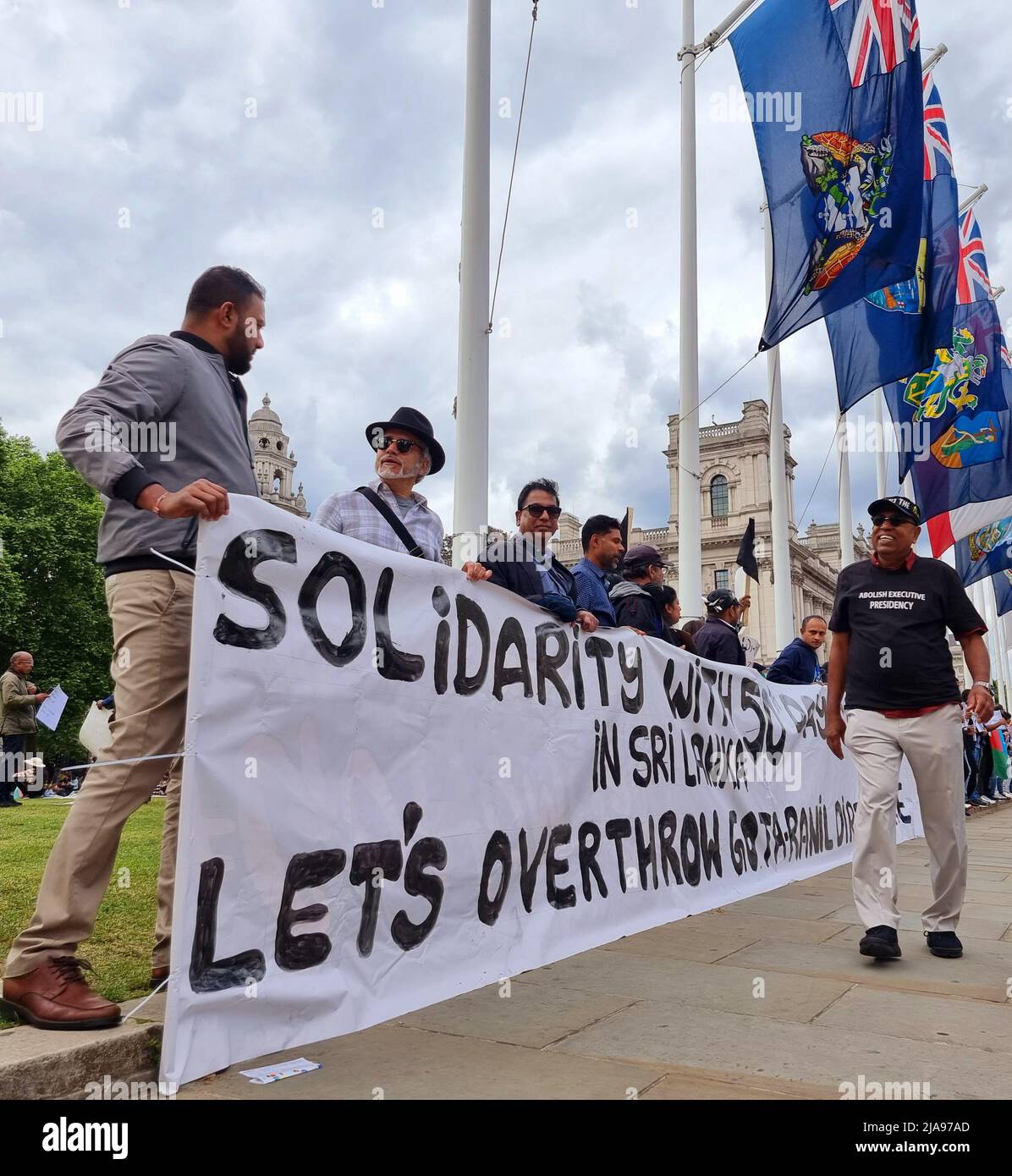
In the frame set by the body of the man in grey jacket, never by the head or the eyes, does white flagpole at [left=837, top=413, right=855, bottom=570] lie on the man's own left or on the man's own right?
on the man's own left

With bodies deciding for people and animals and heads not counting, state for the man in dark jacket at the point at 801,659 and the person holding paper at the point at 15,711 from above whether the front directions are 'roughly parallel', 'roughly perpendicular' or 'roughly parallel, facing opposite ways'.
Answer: roughly perpendicular

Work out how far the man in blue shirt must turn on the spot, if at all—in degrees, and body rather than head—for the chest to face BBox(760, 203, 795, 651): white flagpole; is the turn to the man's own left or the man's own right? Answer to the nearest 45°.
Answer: approximately 90° to the man's own left

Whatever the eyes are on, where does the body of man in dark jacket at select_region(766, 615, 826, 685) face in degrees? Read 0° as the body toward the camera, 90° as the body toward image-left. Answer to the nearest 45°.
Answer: approximately 315°

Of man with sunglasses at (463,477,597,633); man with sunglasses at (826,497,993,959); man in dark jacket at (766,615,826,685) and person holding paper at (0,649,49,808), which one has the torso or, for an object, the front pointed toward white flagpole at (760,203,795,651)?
the person holding paper

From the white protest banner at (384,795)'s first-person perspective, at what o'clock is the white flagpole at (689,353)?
The white flagpole is roughly at 8 o'clock from the white protest banner.

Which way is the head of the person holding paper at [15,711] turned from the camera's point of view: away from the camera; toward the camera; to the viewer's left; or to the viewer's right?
to the viewer's right

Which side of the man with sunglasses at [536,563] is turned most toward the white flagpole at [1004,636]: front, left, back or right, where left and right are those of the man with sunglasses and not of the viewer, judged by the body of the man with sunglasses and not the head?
left
